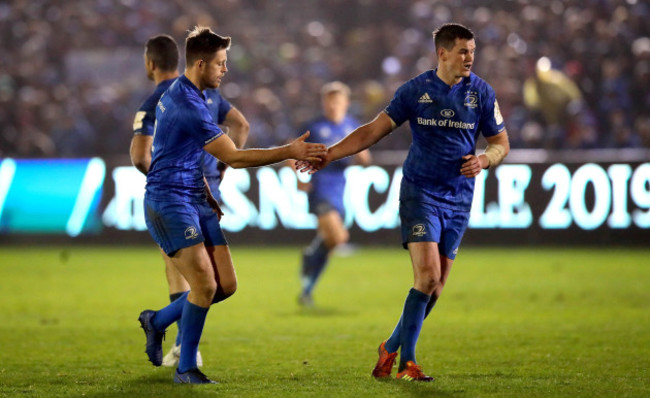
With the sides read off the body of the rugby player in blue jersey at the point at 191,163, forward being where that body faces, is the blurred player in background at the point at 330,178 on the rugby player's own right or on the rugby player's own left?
on the rugby player's own left

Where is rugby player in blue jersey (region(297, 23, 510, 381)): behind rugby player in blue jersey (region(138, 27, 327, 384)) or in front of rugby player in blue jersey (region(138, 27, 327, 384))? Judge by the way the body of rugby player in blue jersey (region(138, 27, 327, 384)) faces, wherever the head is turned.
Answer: in front

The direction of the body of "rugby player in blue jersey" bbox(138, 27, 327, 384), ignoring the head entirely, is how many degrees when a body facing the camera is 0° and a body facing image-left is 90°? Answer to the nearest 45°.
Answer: approximately 270°

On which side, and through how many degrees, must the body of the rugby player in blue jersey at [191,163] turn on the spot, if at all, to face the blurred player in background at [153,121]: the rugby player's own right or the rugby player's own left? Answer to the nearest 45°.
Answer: approximately 90° to the rugby player's own left

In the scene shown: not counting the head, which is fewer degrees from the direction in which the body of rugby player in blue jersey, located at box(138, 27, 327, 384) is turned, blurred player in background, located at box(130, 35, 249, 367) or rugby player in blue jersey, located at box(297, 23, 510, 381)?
the rugby player in blue jersey

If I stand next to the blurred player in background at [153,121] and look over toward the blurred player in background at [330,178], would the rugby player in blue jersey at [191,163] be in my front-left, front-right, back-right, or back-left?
back-right
